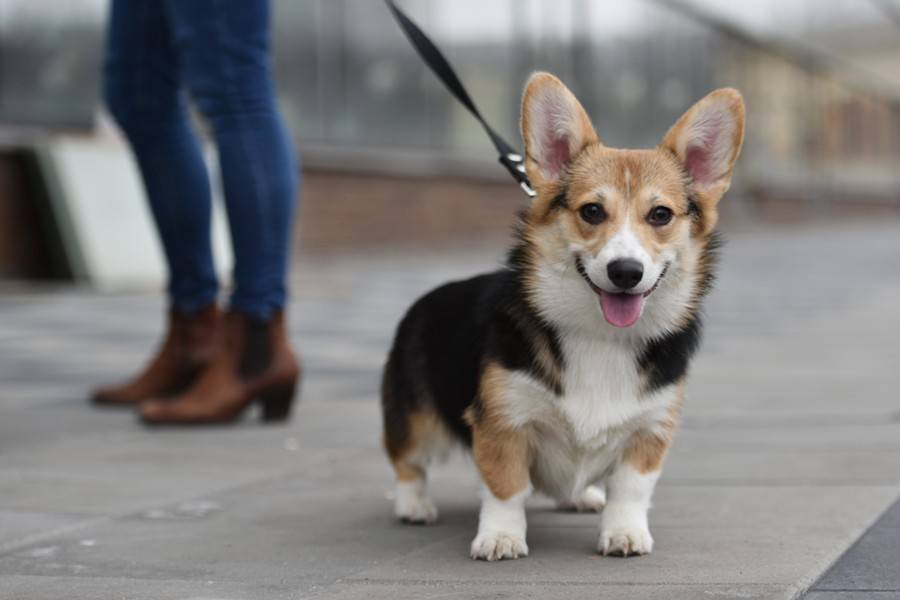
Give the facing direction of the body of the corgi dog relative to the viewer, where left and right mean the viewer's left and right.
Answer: facing the viewer and to the right of the viewer
